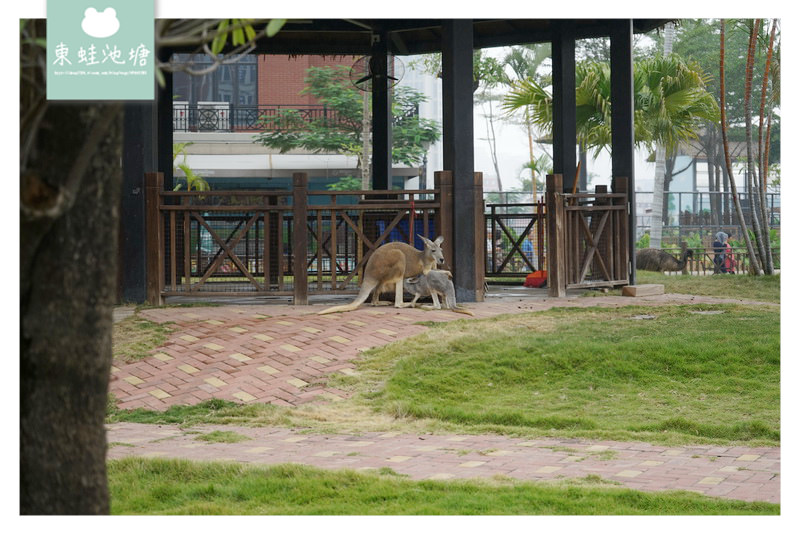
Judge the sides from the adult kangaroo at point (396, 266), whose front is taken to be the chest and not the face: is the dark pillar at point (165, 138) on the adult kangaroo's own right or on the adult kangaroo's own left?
on the adult kangaroo's own left

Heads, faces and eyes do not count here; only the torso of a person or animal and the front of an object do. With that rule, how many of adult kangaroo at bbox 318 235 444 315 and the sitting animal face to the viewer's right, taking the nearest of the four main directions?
2

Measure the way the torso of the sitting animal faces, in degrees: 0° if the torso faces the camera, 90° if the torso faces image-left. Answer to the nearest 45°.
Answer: approximately 270°

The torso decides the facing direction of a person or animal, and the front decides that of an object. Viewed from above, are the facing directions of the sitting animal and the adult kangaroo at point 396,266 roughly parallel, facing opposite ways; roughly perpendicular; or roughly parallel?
roughly parallel

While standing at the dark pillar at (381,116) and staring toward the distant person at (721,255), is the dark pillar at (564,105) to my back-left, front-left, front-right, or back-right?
front-right

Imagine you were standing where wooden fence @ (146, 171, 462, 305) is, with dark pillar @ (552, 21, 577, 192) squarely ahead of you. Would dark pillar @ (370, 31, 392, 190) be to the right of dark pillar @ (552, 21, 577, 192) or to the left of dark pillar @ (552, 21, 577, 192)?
left

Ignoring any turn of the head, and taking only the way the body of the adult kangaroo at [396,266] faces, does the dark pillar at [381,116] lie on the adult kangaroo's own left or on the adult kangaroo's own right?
on the adult kangaroo's own left

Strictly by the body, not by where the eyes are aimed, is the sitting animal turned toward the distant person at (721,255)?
yes

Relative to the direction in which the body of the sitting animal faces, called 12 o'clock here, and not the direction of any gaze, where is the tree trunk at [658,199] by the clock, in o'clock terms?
The tree trunk is roughly at 9 o'clock from the sitting animal.

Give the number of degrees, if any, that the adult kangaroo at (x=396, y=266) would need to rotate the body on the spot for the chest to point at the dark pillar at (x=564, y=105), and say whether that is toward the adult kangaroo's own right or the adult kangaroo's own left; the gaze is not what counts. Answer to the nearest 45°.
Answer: approximately 45° to the adult kangaroo's own left

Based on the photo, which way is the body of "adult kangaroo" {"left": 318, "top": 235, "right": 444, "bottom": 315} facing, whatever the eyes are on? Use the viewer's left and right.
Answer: facing to the right of the viewer
